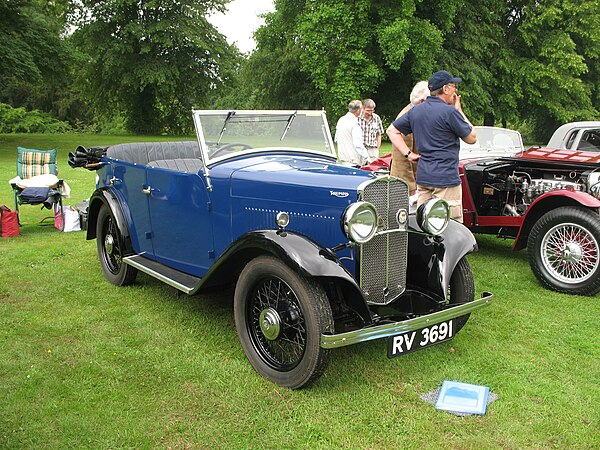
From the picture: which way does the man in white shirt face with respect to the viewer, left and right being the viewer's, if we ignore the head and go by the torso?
facing away from the viewer and to the right of the viewer

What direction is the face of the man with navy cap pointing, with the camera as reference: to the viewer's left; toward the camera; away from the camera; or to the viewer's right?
to the viewer's right

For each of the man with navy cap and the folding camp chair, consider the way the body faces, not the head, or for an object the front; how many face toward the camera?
1

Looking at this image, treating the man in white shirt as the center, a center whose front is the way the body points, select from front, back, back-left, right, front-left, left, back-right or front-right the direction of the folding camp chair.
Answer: back-left

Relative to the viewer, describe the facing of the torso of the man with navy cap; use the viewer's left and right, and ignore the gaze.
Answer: facing away from the viewer and to the right of the viewer

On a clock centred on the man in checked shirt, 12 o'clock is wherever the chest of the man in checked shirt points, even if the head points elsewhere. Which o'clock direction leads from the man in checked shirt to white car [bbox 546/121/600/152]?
The white car is roughly at 8 o'clock from the man in checked shirt.

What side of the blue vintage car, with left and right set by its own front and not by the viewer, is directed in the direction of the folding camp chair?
back

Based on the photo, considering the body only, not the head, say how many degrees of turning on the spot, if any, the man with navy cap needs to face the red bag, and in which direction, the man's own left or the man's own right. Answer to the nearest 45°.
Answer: approximately 135° to the man's own left

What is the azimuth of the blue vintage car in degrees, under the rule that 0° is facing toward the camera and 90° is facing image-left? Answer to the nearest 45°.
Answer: approximately 315°
